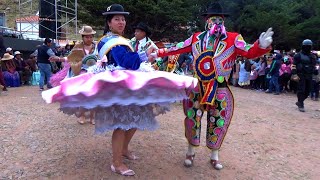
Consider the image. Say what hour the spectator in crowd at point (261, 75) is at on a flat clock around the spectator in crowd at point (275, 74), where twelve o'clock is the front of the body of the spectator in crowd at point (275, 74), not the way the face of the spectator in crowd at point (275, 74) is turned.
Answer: the spectator in crowd at point (261, 75) is roughly at 2 o'clock from the spectator in crowd at point (275, 74).

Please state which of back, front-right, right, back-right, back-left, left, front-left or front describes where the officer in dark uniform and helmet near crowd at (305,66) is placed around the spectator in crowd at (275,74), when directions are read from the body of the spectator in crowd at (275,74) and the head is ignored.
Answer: left

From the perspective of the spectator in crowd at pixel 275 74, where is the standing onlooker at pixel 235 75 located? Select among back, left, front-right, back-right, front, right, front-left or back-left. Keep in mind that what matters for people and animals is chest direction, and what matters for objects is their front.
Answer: front-right
